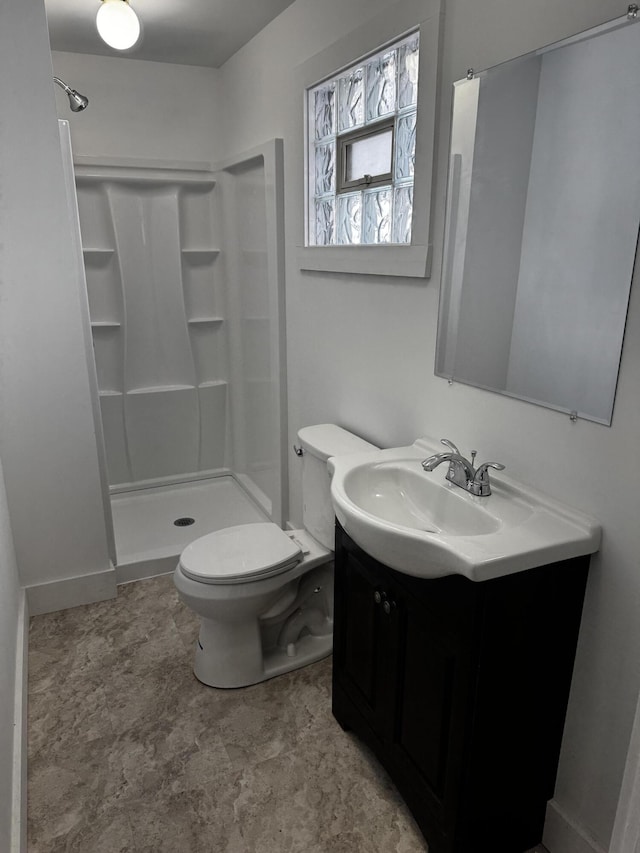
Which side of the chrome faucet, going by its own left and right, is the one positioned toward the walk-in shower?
right

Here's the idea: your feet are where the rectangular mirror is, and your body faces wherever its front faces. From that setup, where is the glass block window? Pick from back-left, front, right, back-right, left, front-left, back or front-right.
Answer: right

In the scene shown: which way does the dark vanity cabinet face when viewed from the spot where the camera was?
facing the viewer and to the left of the viewer

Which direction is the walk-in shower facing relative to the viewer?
toward the camera

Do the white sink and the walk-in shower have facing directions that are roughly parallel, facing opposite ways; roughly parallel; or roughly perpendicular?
roughly perpendicular

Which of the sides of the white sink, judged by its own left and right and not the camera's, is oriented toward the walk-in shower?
right
